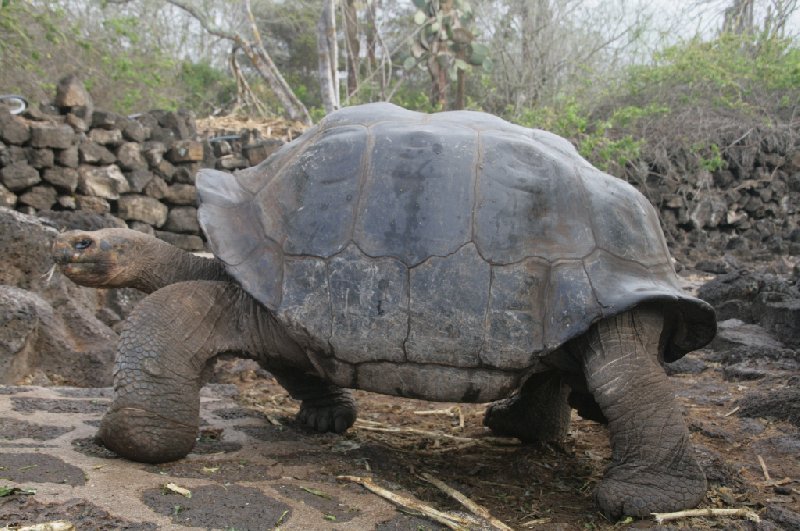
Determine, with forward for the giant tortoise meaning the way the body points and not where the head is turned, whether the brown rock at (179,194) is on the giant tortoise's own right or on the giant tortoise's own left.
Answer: on the giant tortoise's own right

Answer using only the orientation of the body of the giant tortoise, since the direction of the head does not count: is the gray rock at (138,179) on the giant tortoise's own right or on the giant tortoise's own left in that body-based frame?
on the giant tortoise's own right

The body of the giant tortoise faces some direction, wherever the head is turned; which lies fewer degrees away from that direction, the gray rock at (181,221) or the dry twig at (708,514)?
the gray rock

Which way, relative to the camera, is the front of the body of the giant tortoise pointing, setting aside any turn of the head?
to the viewer's left

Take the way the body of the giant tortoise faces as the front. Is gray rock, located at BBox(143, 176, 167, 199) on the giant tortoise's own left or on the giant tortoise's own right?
on the giant tortoise's own right

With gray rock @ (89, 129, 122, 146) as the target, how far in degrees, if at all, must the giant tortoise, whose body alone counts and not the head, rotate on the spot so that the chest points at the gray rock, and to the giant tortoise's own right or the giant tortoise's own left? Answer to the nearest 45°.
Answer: approximately 45° to the giant tortoise's own right

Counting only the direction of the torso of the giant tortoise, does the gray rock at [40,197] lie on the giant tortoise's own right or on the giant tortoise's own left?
on the giant tortoise's own right

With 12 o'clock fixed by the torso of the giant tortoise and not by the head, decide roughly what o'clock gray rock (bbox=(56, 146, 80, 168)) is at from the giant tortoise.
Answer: The gray rock is roughly at 2 o'clock from the giant tortoise.

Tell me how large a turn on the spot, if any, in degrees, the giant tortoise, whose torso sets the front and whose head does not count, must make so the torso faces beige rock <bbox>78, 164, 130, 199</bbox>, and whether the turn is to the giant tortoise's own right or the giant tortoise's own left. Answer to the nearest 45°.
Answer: approximately 45° to the giant tortoise's own right

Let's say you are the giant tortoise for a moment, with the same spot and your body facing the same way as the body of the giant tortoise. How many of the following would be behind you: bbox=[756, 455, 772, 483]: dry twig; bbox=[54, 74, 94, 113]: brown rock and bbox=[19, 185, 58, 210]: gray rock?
1

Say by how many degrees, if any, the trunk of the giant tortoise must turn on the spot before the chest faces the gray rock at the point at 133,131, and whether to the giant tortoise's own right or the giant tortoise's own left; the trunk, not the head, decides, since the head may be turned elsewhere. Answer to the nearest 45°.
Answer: approximately 45° to the giant tortoise's own right
